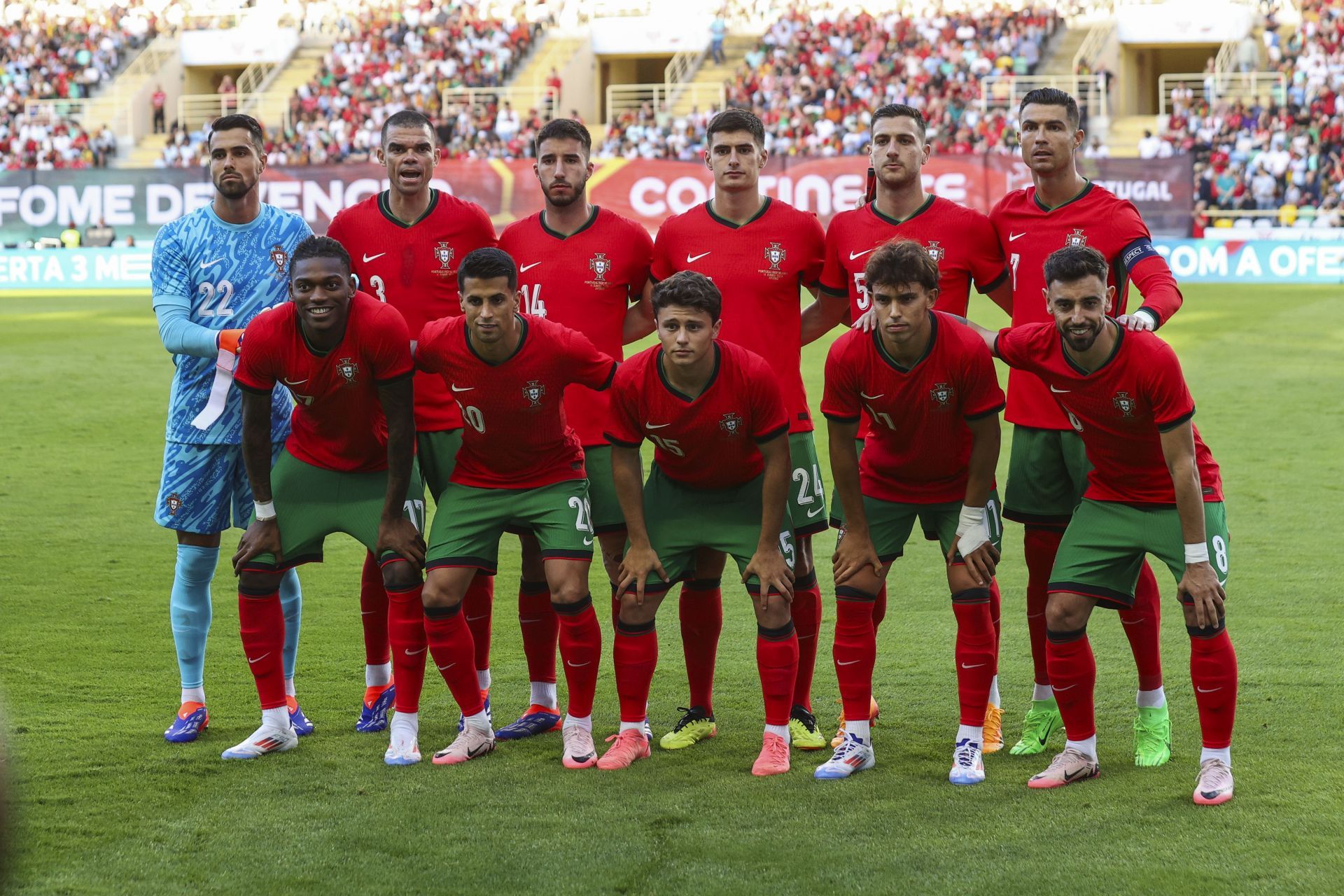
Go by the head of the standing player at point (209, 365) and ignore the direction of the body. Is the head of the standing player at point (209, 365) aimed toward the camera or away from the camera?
toward the camera

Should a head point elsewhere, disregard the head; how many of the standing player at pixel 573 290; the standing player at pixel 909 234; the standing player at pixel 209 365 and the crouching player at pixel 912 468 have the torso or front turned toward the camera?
4

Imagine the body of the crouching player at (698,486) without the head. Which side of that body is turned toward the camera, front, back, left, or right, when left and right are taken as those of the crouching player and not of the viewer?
front

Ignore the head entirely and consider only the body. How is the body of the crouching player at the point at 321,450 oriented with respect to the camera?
toward the camera

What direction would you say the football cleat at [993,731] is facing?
toward the camera

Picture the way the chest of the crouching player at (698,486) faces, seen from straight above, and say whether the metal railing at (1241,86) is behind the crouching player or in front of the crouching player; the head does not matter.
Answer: behind

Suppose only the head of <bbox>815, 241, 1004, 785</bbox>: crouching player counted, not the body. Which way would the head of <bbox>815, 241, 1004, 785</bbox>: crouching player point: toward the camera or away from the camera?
toward the camera

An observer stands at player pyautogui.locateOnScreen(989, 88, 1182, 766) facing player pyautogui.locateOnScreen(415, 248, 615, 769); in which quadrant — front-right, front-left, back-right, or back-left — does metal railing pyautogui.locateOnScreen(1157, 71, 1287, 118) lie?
back-right

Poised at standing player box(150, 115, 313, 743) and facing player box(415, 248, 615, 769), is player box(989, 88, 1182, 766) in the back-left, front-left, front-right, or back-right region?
front-left
